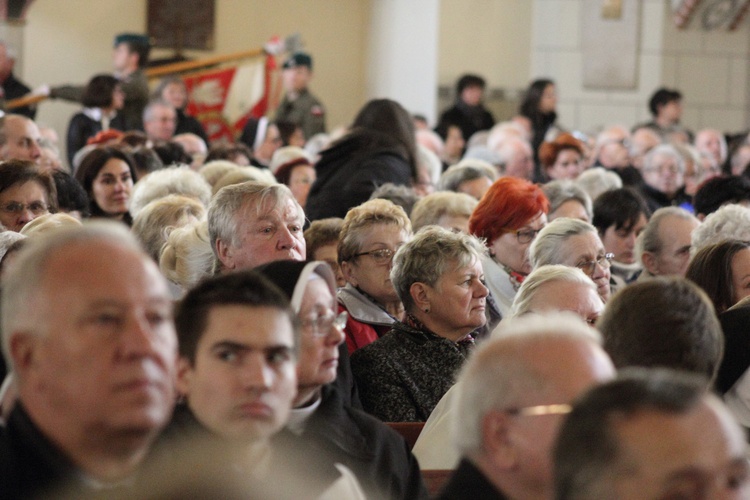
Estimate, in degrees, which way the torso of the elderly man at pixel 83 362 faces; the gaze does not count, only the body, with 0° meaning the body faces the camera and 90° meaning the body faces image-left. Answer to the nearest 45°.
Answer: approximately 315°

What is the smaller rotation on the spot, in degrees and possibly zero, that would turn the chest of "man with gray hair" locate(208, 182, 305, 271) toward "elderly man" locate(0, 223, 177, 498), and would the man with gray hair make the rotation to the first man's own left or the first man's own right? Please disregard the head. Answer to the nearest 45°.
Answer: approximately 45° to the first man's own right

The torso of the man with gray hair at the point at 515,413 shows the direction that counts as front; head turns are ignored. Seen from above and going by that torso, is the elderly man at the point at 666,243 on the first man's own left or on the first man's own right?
on the first man's own left

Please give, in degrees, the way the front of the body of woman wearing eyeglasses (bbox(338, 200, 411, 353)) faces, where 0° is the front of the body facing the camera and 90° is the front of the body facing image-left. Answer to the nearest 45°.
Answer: approximately 315°

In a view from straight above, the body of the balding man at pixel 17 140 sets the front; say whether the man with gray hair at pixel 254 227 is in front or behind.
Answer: in front

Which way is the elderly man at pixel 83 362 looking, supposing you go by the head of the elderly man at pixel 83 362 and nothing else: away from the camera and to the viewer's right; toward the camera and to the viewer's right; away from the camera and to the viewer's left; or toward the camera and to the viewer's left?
toward the camera and to the viewer's right

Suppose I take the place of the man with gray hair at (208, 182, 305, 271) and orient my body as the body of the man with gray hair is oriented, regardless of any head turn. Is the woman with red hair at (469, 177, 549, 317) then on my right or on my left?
on my left

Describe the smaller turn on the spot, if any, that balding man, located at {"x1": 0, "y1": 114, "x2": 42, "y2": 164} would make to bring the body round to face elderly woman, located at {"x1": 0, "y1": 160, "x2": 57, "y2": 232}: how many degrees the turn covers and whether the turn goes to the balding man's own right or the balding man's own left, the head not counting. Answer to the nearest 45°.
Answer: approximately 45° to the balding man's own right

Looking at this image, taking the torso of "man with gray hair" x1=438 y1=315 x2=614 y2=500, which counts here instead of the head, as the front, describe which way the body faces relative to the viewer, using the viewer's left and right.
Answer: facing to the right of the viewer
